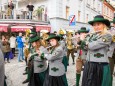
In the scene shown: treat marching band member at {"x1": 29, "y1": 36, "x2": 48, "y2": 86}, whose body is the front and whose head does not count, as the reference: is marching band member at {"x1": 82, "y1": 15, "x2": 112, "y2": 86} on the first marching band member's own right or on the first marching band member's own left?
on the first marching band member's own left

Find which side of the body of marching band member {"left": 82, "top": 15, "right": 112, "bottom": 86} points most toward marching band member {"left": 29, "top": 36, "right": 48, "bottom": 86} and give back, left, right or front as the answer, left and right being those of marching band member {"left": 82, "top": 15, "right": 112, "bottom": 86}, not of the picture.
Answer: right

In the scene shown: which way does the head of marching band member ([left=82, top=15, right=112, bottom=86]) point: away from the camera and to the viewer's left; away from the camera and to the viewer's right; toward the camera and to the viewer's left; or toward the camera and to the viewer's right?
toward the camera and to the viewer's left

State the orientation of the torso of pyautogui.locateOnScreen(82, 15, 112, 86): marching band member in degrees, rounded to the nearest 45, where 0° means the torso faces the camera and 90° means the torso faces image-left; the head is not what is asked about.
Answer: approximately 45°

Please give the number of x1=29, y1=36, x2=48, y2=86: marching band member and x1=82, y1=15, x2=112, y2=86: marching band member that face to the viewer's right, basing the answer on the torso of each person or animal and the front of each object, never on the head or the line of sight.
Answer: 0

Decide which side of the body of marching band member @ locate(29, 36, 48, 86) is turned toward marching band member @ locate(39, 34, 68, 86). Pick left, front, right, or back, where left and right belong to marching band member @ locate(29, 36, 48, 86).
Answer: left

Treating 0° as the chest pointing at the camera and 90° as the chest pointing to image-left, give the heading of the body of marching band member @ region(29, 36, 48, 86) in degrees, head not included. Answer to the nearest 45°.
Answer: approximately 45°

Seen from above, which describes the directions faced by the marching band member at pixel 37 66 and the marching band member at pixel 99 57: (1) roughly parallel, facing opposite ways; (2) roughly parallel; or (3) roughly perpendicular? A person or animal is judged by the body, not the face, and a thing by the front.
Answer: roughly parallel
